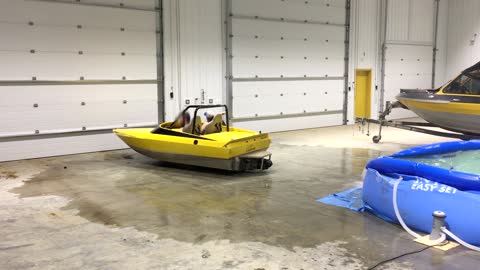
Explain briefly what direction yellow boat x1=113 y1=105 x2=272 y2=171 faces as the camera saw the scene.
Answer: facing away from the viewer and to the left of the viewer

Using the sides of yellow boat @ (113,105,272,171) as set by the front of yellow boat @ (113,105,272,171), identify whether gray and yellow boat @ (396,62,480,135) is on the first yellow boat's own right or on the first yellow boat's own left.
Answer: on the first yellow boat's own right

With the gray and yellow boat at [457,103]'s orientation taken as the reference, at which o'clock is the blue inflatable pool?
The blue inflatable pool is roughly at 9 o'clock from the gray and yellow boat.

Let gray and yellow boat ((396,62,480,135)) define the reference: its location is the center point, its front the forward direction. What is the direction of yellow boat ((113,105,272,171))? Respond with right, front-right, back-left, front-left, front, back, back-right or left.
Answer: front-left

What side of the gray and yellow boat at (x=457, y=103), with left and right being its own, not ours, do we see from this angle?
left

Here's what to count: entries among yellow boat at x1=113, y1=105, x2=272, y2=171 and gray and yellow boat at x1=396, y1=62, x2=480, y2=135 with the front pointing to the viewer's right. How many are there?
0

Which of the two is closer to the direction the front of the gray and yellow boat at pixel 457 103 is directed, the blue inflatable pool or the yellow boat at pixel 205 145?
the yellow boat

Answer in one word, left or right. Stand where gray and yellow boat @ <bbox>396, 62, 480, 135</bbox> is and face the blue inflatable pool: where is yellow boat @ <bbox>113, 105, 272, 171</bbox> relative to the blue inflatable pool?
right
